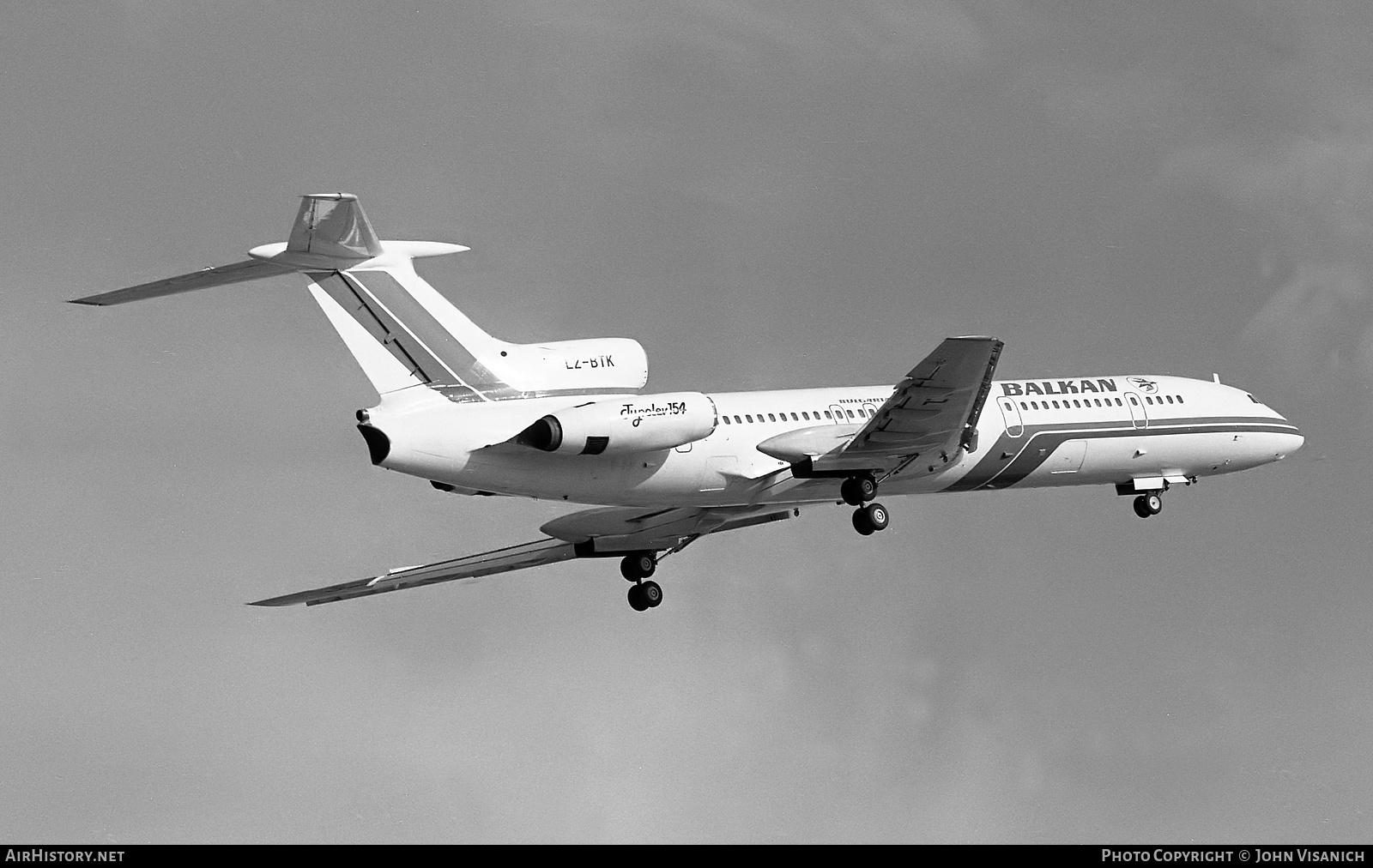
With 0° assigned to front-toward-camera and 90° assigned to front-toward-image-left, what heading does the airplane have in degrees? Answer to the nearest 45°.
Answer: approximately 225°
